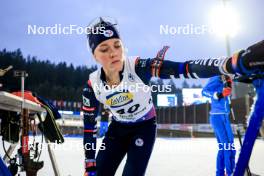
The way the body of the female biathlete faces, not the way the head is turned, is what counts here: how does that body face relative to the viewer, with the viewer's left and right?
facing the viewer
